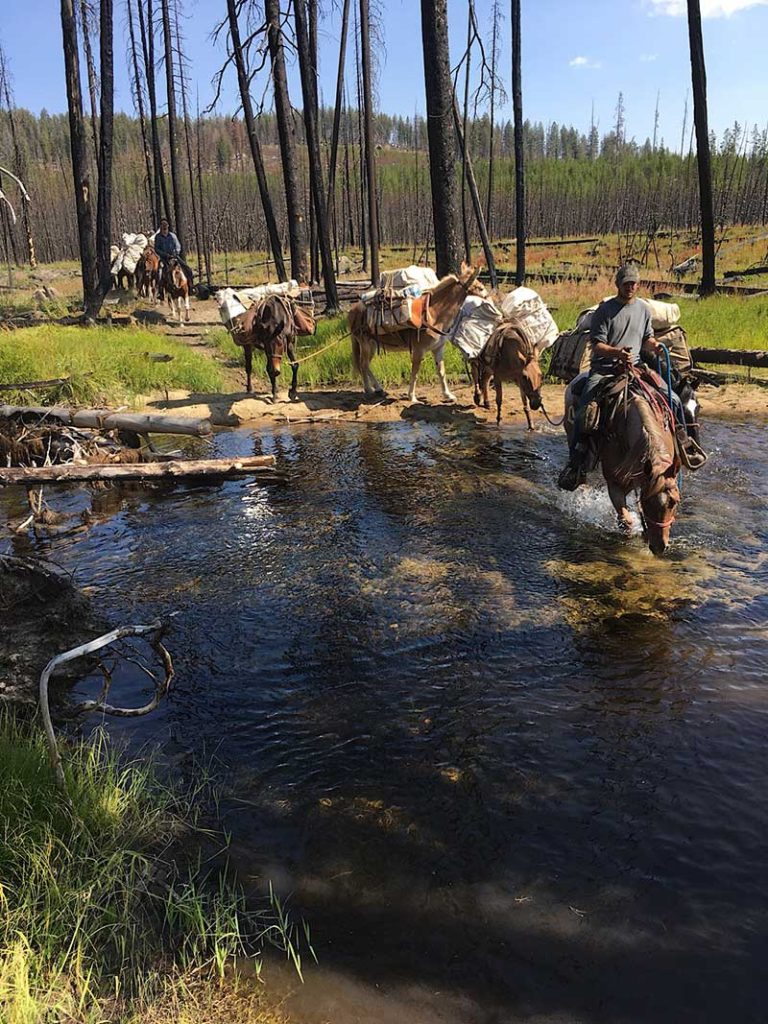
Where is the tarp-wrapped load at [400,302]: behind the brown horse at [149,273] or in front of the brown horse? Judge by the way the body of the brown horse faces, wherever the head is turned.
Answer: in front

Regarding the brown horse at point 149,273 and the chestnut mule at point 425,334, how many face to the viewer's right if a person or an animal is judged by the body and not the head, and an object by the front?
1

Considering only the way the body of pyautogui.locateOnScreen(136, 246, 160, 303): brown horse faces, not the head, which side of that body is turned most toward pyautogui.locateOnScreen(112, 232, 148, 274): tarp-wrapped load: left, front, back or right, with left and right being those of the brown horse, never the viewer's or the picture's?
back

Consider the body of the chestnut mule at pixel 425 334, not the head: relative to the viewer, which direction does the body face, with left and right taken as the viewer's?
facing to the right of the viewer

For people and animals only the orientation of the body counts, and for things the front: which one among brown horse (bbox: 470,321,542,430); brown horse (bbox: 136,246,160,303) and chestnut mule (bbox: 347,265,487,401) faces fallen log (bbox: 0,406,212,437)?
brown horse (bbox: 136,246,160,303)

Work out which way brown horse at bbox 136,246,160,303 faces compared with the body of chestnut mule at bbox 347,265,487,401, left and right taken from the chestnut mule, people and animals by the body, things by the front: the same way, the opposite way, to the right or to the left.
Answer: to the right

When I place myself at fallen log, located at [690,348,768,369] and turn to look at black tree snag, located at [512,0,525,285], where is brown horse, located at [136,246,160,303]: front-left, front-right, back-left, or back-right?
front-left

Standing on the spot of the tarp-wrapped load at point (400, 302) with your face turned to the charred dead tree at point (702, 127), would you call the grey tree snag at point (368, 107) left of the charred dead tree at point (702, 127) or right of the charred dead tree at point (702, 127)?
left

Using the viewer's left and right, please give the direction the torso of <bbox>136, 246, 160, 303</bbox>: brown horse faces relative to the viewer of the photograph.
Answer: facing the viewer

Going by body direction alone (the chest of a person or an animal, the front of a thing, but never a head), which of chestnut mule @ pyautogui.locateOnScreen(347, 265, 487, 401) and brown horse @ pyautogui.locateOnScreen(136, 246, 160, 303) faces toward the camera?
the brown horse

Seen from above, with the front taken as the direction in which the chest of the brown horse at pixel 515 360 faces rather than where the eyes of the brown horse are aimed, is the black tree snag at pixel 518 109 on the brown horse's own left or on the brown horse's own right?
on the brown horse's own left

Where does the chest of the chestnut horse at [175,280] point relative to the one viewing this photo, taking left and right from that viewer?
facing the viewer and to the right of the viewer
